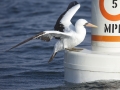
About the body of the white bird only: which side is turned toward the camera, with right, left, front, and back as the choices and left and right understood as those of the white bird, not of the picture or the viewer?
right
